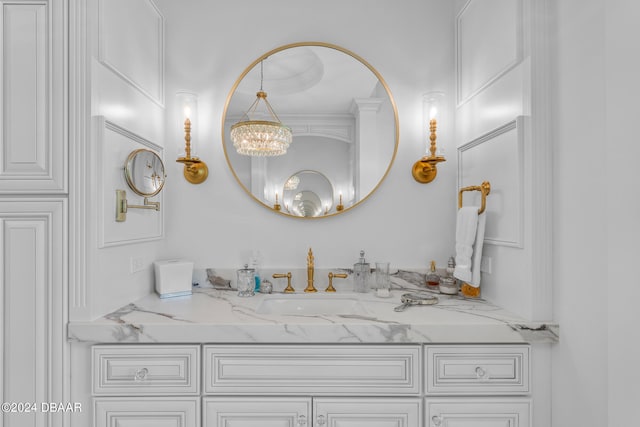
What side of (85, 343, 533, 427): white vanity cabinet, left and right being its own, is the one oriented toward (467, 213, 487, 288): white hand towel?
left

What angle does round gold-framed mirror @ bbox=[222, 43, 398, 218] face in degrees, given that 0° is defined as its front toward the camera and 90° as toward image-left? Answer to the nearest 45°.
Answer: approximately 0°

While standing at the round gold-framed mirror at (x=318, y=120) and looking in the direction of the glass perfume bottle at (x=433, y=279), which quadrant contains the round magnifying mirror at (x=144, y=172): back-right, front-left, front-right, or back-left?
back-right

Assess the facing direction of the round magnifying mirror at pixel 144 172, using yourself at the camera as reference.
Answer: facing the viewer and to the right of the viewer

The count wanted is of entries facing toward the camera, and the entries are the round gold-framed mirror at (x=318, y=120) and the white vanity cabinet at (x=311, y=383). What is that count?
2

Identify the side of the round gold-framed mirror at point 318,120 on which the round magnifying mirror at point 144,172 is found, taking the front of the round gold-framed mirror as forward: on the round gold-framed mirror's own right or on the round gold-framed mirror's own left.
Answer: on the round gold-framed mirror's own right
